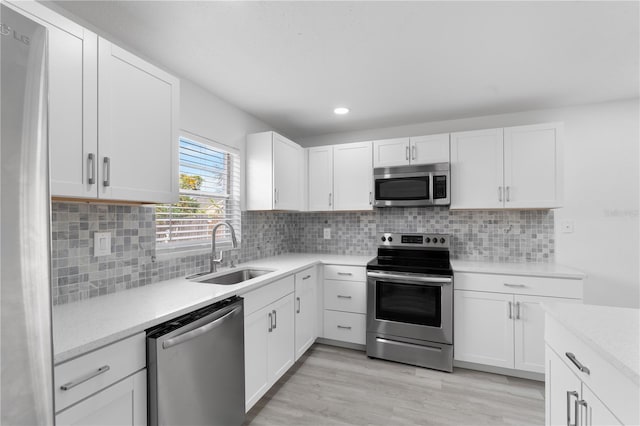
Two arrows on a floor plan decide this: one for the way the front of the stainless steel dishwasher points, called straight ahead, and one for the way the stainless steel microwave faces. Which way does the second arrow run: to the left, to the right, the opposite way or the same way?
to the right

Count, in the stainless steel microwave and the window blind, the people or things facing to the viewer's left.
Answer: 0

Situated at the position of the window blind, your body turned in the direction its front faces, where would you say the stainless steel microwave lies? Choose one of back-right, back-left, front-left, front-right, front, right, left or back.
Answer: front-left

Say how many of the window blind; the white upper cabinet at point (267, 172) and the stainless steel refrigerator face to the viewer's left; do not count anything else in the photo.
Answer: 0

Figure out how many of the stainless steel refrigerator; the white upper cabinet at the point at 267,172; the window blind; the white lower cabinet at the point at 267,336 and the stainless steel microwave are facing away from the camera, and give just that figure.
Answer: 0

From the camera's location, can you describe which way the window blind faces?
facing the viewer and to the right of the viewer

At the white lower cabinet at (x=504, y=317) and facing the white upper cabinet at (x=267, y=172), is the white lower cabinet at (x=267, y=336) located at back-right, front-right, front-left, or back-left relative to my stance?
front-left

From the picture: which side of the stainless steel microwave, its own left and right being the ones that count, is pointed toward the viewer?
front

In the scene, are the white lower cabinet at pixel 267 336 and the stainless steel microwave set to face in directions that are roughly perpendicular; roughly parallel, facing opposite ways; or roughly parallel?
roughly perpendicular

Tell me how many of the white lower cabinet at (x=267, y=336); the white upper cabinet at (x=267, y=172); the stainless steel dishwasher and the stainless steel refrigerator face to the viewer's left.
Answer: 0

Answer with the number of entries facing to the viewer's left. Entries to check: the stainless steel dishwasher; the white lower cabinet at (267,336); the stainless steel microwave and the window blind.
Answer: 0
